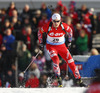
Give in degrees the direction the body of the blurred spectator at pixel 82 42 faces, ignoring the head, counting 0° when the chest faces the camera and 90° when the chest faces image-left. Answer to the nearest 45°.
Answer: approximately 0°

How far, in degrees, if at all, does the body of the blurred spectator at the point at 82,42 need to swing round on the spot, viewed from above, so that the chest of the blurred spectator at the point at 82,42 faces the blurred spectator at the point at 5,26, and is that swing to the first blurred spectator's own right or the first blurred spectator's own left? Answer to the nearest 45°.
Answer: approximately 90° to the first blurred spectator's own right

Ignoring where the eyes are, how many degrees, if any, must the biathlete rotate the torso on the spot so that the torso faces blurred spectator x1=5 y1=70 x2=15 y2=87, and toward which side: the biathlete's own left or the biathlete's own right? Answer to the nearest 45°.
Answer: approximately 135° to the biathlete's own right

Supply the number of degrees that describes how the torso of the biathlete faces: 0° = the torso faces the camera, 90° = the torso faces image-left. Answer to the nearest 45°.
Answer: approximately 0°

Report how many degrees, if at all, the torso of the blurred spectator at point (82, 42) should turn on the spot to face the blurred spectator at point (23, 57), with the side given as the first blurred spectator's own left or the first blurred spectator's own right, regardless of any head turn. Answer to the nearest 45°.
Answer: approximately 90° to the first blurred spectator's own right

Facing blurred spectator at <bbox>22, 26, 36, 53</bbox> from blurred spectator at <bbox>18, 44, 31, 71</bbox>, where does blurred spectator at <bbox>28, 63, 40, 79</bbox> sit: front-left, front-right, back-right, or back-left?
back-right

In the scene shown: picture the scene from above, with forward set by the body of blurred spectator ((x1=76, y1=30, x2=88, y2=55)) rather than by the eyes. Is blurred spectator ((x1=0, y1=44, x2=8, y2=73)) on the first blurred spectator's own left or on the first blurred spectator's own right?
on the first blurred spectator's own right

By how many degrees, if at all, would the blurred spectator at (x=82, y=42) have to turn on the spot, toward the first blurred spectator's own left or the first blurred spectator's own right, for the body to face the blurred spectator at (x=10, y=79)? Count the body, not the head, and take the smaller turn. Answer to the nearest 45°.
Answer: approximately 90° to the first blurred spectator's own right

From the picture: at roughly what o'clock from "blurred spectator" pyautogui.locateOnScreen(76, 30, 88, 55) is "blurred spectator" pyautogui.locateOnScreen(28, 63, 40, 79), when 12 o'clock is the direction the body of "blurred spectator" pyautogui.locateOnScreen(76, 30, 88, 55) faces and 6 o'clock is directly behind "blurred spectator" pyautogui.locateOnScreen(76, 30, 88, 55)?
"blurred spectator" pyautogui.locateOnScreen(28, 63, 40, 79) is roughly at 2 o'clock from "blurred spectator" pyautogui.locateOnScreen(76, 30, 88, 55).

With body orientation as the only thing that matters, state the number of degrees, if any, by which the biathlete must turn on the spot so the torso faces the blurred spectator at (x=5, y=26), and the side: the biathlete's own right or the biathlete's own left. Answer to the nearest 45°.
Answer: approximately 135° to the biathlete's own right

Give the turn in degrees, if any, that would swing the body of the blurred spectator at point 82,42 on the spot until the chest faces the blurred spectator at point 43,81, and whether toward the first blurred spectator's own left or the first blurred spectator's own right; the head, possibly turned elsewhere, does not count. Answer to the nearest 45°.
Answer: approximately 45° to the first blurred spectator's own right

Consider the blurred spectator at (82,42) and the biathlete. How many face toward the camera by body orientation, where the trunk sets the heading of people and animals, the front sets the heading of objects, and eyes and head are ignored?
2

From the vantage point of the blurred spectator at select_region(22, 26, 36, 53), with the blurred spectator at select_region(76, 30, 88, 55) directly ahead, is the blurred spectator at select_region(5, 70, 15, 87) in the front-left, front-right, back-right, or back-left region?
back-right
